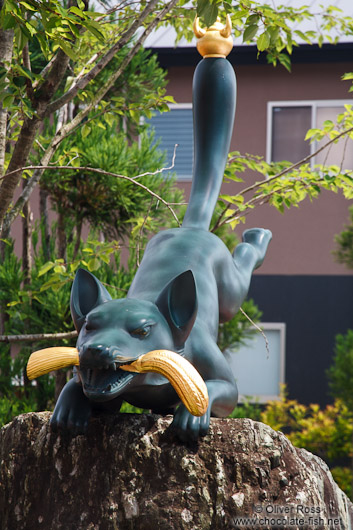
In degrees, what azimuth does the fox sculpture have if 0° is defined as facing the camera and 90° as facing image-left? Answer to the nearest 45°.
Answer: approximately 45°
